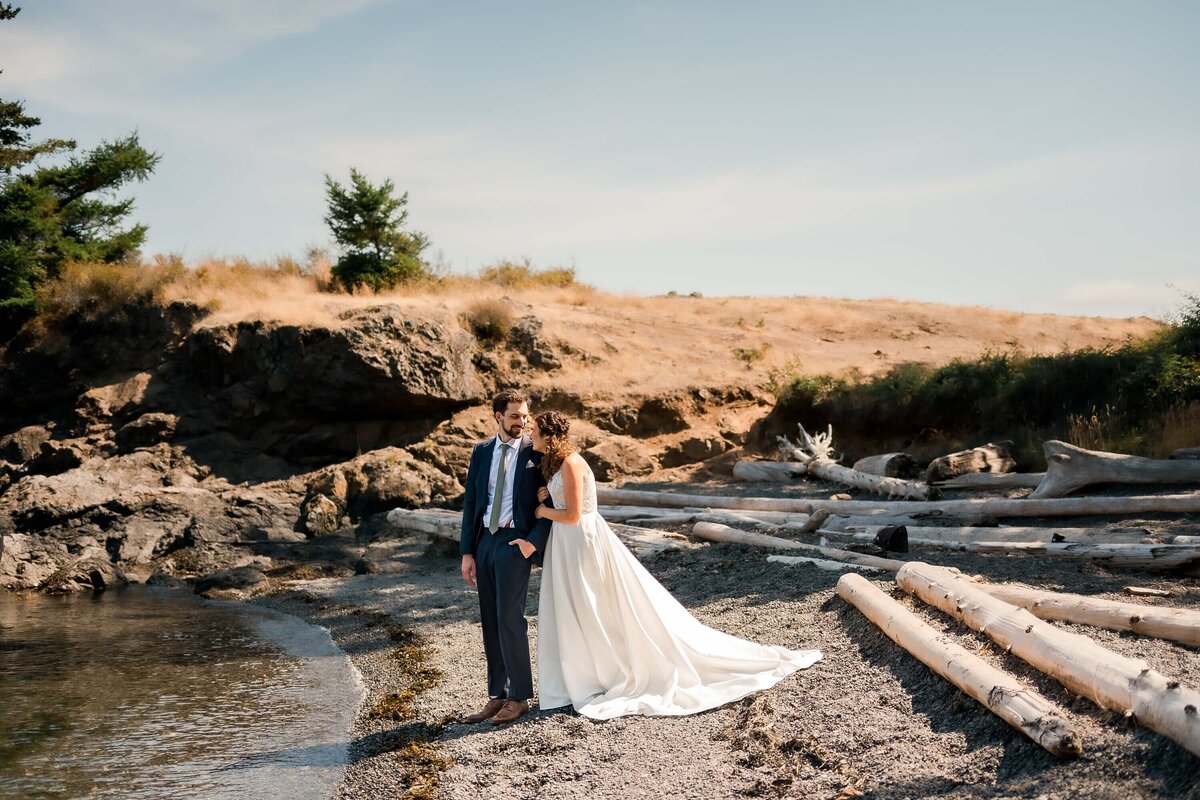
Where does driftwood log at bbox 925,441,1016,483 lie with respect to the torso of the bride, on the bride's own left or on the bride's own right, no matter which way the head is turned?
on the bride's own right

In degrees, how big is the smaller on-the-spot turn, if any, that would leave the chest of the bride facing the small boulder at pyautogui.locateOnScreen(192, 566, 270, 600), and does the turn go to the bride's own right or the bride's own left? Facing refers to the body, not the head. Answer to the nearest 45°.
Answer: approximately 45° to the bride's own right

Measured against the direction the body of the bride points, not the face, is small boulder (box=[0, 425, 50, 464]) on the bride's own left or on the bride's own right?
on the bride's own right

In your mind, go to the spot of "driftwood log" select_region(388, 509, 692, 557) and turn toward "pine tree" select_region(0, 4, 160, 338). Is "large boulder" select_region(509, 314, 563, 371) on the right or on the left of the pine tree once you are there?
right

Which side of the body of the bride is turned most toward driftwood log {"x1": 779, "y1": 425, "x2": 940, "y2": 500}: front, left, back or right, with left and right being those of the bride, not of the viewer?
right

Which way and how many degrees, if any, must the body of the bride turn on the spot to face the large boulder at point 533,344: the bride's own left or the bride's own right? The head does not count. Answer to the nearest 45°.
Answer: approximately 90° to the bride's own right

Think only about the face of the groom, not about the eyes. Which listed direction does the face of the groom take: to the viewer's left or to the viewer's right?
to the viewer's right

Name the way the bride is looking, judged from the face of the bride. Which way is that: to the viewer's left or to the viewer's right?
to the viewer's left

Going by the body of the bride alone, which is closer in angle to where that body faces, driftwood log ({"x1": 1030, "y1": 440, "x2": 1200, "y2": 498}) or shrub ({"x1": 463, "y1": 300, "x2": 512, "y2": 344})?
the shrub

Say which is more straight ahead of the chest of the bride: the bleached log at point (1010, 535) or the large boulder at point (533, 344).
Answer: the large boulder

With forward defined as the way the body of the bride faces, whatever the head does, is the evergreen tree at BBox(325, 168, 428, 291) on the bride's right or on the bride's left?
on the bride's right

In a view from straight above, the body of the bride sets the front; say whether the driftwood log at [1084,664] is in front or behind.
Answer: behind

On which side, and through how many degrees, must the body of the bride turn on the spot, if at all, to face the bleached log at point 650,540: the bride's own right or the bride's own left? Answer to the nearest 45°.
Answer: approximately 90° to the bride's own right

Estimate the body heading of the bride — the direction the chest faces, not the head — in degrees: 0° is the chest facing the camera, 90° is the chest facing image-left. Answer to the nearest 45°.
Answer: approximately 90°
